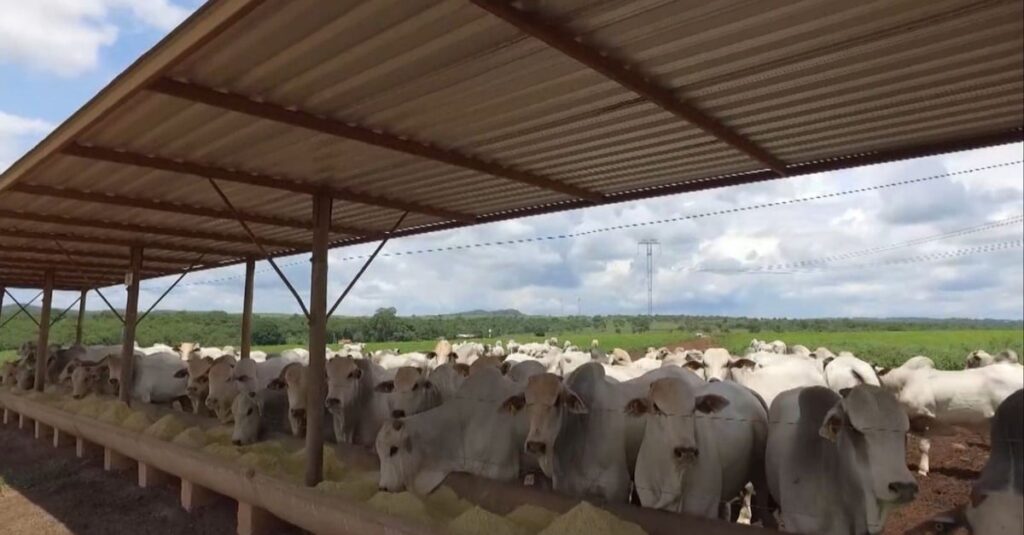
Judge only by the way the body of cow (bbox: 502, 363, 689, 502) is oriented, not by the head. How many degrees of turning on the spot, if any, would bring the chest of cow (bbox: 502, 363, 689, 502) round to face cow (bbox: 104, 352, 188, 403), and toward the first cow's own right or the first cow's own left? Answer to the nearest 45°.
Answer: approximately 90° to the first cow's own right

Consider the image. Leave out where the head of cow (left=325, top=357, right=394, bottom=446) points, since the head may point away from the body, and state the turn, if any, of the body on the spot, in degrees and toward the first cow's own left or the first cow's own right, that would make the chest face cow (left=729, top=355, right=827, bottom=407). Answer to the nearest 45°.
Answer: approximately 135° to the first cow's own left

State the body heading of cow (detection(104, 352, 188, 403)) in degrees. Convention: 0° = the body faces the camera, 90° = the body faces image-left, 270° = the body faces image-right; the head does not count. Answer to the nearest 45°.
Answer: approximately 45°

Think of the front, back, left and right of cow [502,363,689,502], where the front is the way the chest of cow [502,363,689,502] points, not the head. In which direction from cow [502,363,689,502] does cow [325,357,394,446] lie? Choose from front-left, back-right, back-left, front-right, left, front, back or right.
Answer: right

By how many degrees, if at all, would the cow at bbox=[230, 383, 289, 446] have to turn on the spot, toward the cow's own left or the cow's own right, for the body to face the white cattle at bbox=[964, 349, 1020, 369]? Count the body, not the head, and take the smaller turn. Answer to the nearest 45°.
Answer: approximately 135° to the cow's own left

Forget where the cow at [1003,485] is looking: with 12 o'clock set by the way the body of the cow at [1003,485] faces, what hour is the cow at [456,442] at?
the cow at [456,442] is roughly at 2 o'clock from the cow at [1003,485].

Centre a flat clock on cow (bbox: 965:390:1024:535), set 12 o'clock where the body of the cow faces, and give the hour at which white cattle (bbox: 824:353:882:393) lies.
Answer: The white cattle is roughly at 4 o'clock from the cow.

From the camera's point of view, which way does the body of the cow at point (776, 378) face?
to the viewer's left

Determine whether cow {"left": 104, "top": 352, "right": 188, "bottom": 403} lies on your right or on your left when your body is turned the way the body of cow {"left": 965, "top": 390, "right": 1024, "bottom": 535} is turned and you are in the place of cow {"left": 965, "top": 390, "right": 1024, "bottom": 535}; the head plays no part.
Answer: on your right

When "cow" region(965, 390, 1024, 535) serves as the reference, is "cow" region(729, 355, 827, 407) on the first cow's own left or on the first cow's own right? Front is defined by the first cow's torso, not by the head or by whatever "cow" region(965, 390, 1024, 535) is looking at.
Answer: on the first cow's own right

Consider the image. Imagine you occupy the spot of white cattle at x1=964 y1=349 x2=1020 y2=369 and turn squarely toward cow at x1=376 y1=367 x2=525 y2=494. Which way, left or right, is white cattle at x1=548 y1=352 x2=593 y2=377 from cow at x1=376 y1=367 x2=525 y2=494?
right
